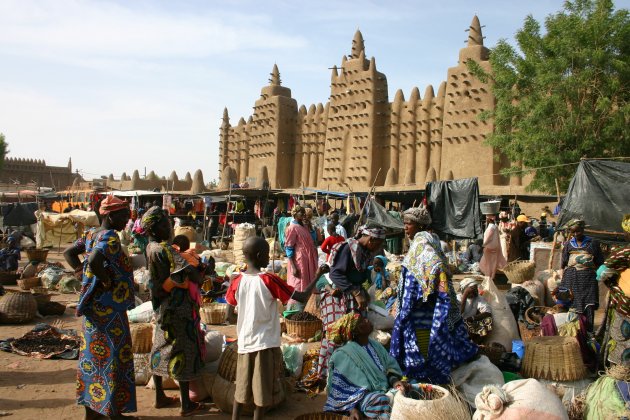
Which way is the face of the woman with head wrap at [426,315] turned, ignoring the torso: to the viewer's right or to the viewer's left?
to the viewer's left

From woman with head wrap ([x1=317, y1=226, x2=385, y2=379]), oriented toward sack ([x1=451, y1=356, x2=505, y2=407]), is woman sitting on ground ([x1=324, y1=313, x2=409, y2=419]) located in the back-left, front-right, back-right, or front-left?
front-right

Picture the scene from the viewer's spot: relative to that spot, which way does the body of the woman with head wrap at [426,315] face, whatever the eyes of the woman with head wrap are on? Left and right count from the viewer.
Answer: facing to the left of the viewer

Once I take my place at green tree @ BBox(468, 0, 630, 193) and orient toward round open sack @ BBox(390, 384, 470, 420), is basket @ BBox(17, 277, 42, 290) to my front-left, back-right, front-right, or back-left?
front-right

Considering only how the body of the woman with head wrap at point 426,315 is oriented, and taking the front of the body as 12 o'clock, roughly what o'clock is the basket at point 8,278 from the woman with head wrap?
The basket is roughly at 1 o'clock from the woman with head wrap.

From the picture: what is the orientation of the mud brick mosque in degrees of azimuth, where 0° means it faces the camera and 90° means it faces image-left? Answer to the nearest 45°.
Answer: approximately 45°

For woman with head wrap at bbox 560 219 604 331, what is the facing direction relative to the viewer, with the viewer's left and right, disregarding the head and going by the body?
facing the viewer

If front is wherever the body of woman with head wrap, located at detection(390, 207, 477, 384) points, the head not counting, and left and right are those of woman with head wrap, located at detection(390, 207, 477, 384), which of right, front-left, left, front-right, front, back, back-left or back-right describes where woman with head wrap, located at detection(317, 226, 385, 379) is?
front-right

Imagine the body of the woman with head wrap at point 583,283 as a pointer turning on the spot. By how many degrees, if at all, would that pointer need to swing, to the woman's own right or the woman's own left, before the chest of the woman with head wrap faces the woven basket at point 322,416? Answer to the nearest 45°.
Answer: approximately 45° to the woman's own right

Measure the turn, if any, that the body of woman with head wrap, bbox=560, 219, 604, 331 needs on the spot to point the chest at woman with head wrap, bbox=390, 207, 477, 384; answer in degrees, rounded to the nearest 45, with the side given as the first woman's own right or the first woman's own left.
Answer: approximately 45° to the first woman's own right

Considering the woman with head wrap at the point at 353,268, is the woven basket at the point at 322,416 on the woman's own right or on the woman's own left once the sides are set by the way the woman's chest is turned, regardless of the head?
on the woman's own right

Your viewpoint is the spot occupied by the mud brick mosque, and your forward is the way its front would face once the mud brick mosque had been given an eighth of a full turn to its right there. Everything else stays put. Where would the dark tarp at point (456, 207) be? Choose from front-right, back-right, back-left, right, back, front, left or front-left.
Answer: left

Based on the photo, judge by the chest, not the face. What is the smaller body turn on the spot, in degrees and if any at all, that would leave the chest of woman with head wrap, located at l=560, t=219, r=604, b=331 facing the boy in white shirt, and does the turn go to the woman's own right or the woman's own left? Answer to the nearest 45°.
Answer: approximately 45° to the woman's own right

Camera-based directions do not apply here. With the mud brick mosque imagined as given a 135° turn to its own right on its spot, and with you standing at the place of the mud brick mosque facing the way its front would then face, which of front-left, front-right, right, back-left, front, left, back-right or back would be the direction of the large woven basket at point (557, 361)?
back

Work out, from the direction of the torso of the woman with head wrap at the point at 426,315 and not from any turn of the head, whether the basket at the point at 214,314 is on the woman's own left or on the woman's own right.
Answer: on the woman's own right
